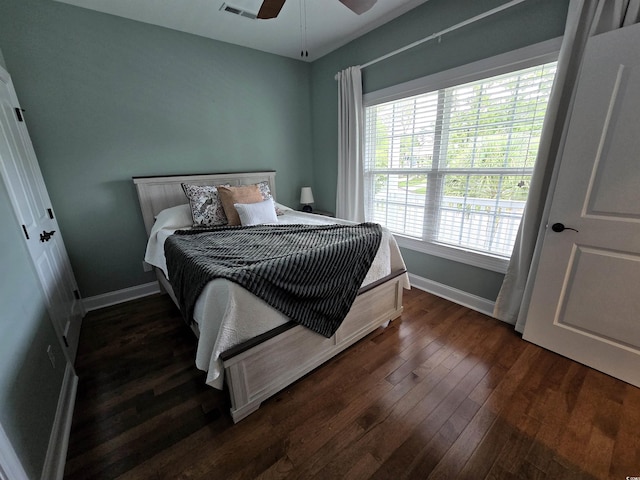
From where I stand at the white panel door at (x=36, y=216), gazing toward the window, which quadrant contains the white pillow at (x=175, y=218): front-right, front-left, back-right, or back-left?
front-left

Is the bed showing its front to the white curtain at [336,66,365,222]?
no

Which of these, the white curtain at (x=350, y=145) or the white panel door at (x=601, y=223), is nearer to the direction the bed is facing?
the white panel door

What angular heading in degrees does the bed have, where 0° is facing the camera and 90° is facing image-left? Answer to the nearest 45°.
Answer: approximately 315°

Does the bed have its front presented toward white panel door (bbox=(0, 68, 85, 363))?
no

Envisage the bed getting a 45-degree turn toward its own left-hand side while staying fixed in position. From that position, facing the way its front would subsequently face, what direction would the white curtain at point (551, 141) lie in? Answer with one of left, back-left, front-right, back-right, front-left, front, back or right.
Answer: front

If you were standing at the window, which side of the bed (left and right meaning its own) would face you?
left
